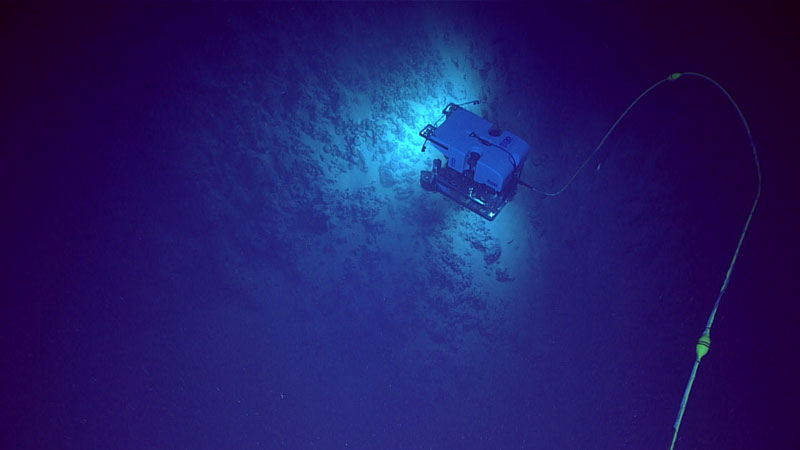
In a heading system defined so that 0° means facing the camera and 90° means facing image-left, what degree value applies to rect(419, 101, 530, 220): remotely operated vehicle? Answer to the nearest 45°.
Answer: approximately 135°
